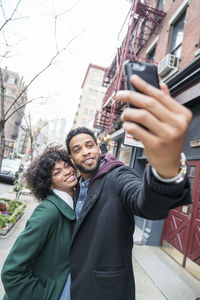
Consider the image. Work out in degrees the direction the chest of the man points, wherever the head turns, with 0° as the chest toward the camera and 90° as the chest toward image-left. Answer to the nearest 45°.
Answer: approximately 45°

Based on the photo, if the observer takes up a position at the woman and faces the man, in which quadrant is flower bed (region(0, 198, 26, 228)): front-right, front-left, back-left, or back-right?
back-left

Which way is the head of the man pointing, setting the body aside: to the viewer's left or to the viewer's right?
to the viewer's right

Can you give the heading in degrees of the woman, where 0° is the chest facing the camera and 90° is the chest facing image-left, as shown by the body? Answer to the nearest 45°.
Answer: approximately 315°

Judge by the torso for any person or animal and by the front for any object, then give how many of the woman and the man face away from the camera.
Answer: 0

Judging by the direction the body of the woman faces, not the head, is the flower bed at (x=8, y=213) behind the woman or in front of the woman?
behind

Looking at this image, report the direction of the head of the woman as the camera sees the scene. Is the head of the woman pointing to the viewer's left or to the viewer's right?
to the viewer's right
